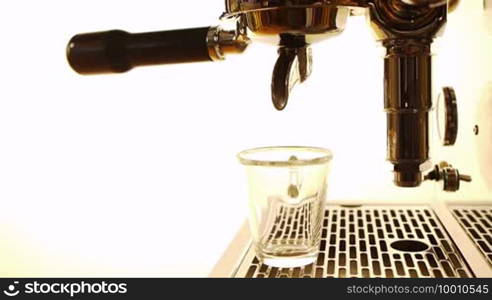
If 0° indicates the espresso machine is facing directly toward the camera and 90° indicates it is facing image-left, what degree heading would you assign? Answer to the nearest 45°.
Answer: approximately 90°
